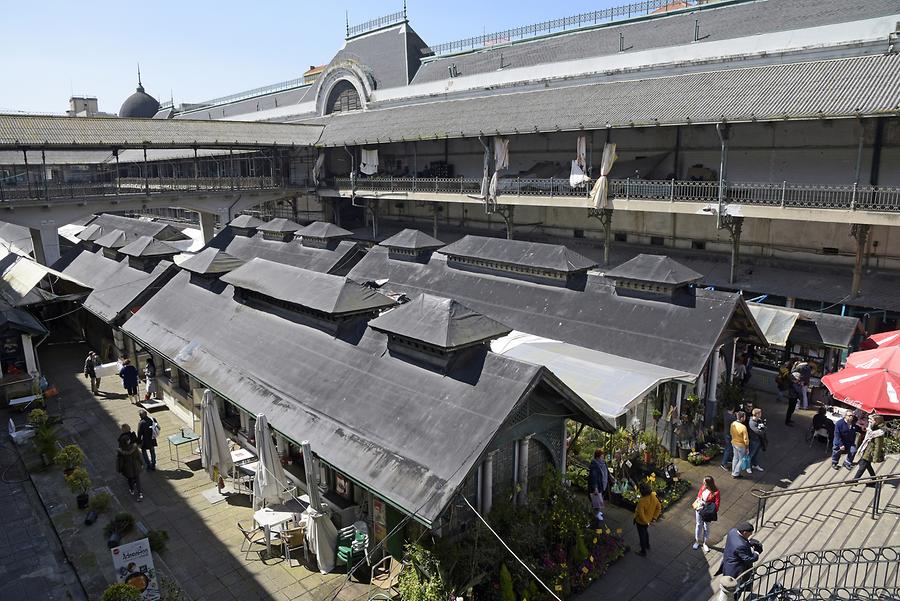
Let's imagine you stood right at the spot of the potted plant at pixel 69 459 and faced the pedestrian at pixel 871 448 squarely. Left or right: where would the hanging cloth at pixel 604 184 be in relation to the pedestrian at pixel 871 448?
left

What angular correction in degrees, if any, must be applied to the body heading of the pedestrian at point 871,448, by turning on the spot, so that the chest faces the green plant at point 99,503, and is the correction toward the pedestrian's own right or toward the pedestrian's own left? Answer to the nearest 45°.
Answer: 0° — they already face it
